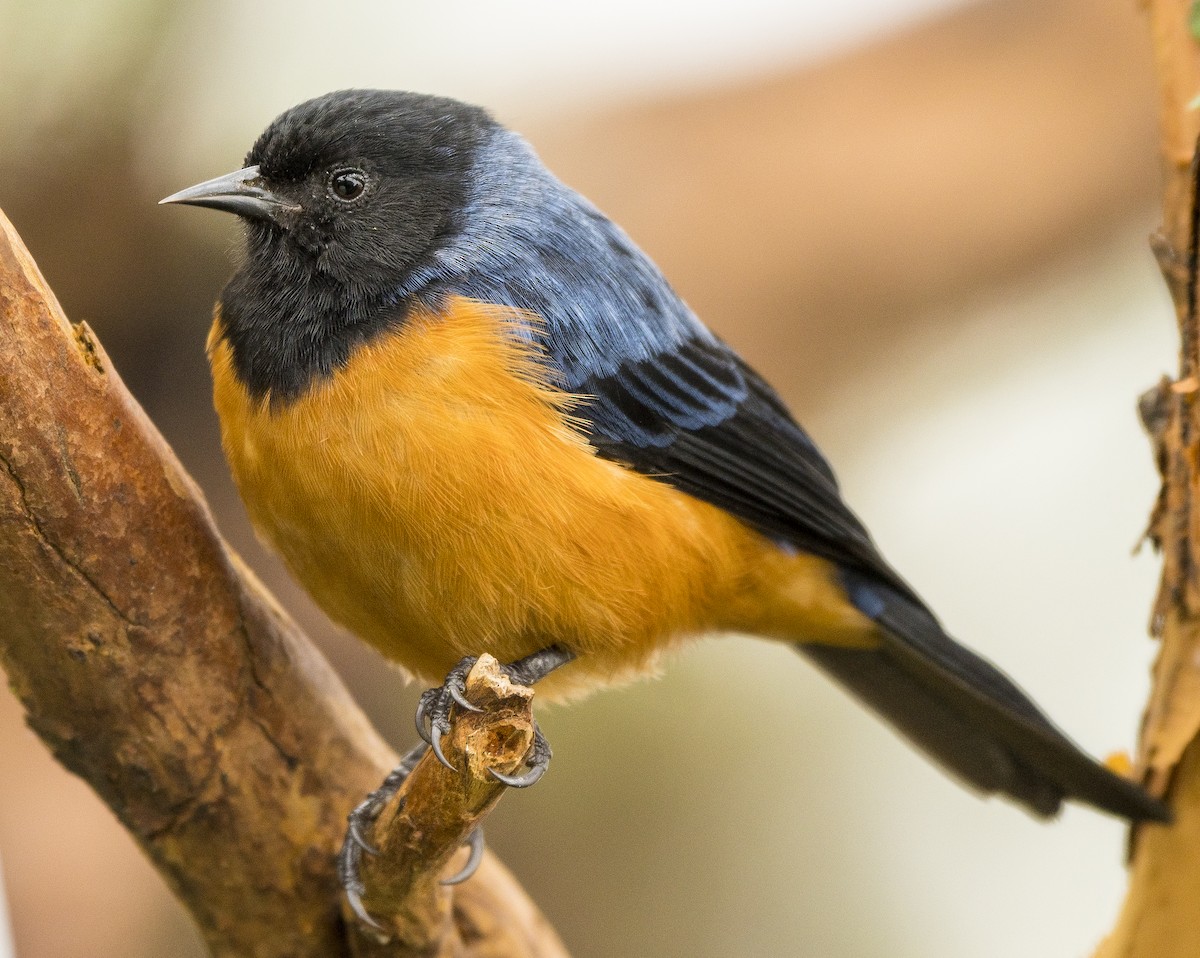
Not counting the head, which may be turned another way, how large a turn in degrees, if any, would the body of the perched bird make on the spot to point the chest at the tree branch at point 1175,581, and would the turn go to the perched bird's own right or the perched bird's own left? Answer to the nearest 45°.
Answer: approximately 180°

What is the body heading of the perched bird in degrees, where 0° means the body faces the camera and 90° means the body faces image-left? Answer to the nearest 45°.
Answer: approximately 90°
